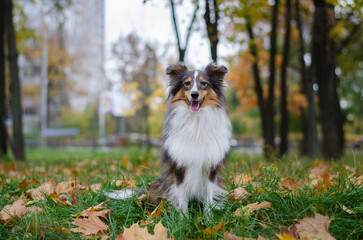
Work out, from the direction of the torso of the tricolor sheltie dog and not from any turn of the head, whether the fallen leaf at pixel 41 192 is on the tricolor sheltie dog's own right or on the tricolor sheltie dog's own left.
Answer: on the tricolor sheltie dog's own right

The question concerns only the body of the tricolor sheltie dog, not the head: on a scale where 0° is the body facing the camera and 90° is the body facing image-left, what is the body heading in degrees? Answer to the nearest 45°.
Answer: approximately 0°

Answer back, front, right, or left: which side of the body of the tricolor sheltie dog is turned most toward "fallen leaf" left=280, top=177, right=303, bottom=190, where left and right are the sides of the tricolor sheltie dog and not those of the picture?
left

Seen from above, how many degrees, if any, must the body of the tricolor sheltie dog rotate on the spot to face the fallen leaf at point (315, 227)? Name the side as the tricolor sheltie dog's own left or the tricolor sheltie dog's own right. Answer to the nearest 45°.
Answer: approximately 45° to the tricolor sheltie dog's own left

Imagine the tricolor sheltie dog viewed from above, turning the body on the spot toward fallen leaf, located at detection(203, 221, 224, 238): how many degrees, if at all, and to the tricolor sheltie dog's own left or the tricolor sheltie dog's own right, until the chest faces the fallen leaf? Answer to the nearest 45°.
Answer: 0° — it already faces it
